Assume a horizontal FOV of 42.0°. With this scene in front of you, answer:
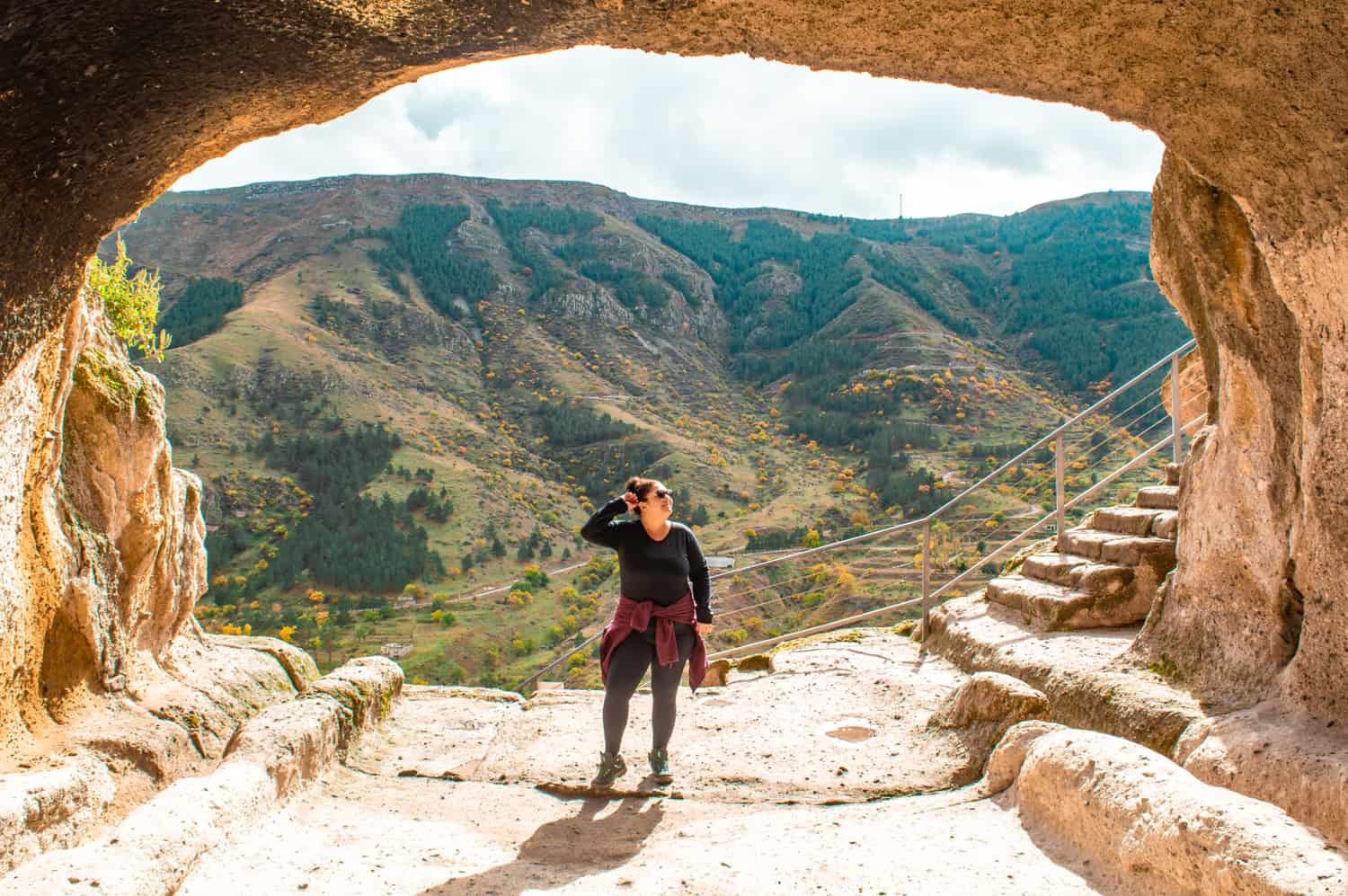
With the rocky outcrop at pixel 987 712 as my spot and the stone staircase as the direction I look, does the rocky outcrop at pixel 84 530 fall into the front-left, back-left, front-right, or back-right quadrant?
back-left

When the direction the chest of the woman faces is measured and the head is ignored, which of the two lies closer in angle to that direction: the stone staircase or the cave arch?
the cave arch

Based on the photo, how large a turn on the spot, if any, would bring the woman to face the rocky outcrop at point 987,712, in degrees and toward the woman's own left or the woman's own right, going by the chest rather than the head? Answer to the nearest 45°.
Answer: approximately 90° to the woman's own left

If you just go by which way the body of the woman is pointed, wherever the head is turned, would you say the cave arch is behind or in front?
in front

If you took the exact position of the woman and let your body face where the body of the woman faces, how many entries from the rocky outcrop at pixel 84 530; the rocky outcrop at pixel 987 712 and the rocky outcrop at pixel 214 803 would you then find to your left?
1

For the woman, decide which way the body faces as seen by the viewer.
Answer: toward the camera

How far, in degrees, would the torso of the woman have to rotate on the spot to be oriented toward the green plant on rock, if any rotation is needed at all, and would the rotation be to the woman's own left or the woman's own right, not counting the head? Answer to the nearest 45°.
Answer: approximately 135° to the woman's own right

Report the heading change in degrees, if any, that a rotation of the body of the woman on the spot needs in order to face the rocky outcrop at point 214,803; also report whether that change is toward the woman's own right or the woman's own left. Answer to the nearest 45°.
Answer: approximately 45° to the woman's own right

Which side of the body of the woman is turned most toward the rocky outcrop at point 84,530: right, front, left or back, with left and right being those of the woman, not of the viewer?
right
